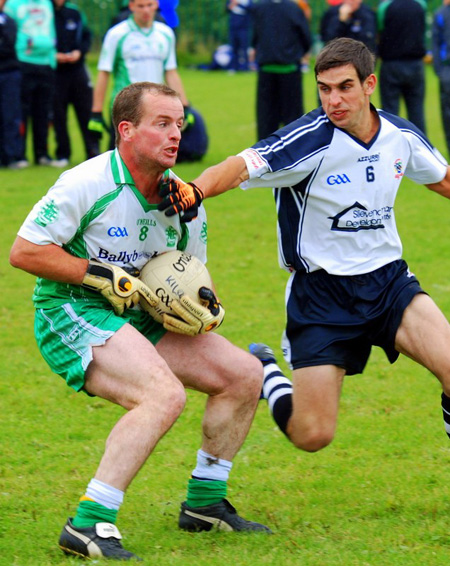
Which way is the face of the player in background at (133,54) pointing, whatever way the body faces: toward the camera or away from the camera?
toward the camera

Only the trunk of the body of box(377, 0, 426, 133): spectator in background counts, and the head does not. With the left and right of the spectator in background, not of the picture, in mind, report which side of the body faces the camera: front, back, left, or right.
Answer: back

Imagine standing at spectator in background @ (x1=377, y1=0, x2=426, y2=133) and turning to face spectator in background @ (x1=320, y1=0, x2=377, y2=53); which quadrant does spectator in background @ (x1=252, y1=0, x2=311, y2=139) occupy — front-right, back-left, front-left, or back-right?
front-left

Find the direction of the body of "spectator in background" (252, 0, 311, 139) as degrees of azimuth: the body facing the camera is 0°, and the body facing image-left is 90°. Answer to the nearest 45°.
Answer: approximately 180°

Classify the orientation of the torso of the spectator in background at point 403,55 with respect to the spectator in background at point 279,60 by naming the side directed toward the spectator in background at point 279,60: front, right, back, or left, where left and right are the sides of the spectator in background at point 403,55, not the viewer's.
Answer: left

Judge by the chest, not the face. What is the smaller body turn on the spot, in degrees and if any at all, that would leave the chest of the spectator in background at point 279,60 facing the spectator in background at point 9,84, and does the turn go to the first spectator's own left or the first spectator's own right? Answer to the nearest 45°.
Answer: approximately 90° to the first spectator's own left
